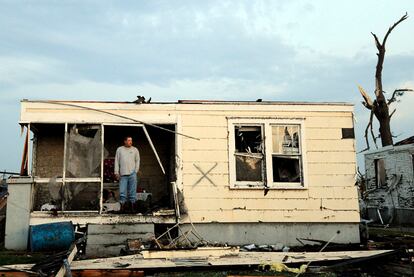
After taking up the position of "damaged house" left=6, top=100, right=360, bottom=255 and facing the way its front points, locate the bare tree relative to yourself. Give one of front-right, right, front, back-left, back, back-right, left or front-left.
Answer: back-left

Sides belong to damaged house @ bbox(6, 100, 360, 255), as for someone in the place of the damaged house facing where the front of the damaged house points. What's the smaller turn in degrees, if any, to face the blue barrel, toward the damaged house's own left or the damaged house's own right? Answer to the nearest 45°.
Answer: approximately 90° to the damaged house's own right

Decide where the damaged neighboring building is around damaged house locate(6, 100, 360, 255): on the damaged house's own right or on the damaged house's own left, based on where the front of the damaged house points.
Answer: on the damaged house's own left

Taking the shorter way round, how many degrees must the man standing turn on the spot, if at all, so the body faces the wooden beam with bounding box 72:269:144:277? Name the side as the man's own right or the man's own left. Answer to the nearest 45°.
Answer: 0° — they already face it

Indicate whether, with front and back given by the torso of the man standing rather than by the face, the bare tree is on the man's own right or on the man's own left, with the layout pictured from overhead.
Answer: on the man's own left

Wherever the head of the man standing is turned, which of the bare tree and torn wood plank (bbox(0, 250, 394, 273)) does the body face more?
the torn wood plank

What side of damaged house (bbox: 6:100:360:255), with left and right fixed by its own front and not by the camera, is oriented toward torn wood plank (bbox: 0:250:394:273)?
front

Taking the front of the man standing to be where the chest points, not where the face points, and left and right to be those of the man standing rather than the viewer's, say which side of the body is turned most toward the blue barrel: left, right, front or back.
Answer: right

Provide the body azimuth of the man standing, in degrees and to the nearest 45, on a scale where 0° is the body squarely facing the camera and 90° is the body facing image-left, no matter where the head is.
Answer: approximately 0°

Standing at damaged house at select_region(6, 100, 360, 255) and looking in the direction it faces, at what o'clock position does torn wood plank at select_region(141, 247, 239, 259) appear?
The torn wood plank is roughly at 1 o'clock from the damaged house.

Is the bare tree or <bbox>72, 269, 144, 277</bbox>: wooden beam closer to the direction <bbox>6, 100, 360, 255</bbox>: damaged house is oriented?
the wooden beam

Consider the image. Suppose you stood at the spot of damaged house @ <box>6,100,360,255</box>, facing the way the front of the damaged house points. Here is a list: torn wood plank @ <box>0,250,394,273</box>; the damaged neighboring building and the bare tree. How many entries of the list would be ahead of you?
1

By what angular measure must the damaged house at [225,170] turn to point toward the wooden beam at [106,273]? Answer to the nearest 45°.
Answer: approximately 45° to its right
